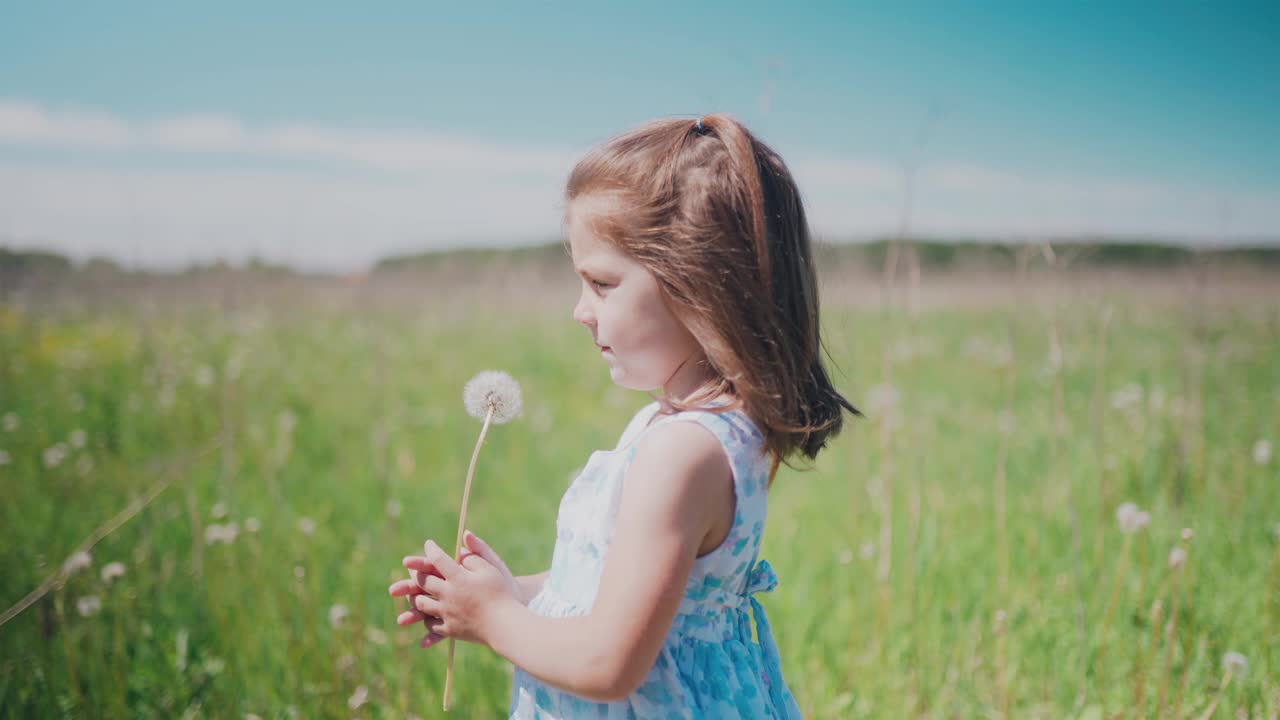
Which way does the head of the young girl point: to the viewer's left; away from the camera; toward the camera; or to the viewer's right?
to the viewer's left

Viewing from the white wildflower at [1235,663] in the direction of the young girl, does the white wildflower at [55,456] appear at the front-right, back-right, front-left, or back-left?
front-right

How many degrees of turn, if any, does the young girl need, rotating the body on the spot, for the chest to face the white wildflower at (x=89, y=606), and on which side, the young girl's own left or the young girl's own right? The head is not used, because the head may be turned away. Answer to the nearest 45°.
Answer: approximately 45° to the young girl's own right

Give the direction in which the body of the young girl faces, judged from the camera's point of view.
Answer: to the viewer's left

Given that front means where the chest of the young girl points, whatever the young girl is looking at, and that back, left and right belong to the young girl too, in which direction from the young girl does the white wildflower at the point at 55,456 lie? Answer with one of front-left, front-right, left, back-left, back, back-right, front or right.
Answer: front-right

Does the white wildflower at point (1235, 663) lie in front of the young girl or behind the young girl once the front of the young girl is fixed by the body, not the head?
behind
